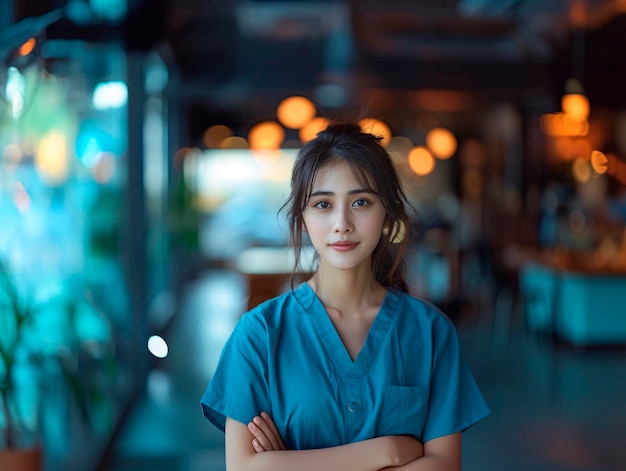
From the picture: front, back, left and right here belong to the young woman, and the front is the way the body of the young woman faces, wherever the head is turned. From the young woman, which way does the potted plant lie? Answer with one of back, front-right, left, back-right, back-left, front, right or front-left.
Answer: back-right

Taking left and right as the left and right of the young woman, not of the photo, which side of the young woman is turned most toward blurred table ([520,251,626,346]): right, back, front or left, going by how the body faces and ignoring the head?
back

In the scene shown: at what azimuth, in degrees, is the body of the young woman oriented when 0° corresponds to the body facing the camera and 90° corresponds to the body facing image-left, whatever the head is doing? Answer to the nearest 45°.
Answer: approximately 0°
